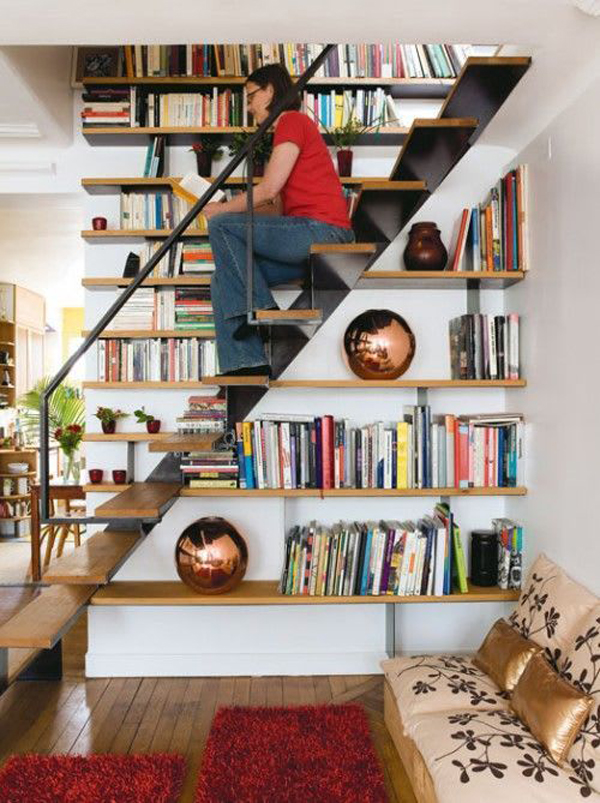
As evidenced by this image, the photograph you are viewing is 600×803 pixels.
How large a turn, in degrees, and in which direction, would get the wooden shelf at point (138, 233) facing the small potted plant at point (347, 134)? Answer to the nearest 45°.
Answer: approximately 90° to its left

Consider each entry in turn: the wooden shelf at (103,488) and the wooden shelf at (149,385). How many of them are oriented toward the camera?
2

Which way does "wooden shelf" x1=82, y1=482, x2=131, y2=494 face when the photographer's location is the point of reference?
facing the viewer

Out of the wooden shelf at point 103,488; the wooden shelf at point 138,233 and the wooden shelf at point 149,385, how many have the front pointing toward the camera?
3

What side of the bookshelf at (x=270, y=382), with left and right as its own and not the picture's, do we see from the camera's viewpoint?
front

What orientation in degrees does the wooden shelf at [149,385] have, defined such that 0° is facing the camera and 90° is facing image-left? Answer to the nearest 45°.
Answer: approximately 0°

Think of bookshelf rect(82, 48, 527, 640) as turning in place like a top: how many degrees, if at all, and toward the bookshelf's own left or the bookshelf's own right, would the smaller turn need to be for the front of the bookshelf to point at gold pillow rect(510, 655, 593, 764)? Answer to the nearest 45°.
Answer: approximately 45° to the bookshelf's own left

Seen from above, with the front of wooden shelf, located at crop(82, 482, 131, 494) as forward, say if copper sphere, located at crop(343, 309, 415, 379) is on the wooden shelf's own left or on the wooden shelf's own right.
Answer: on the wooden shelf's own left
